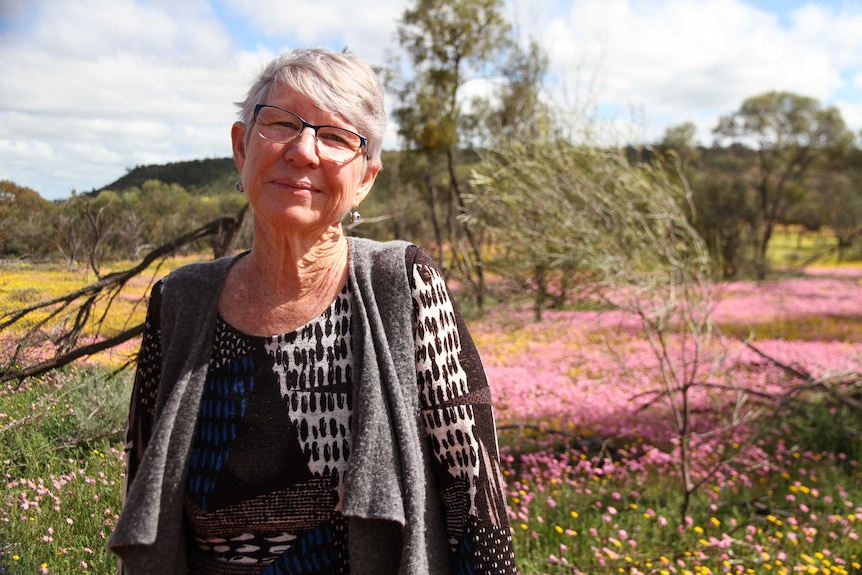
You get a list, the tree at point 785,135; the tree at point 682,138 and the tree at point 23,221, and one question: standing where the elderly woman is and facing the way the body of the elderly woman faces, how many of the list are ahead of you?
0

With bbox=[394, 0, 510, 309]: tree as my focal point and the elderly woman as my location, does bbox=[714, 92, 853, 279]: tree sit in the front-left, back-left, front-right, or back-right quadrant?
front-right

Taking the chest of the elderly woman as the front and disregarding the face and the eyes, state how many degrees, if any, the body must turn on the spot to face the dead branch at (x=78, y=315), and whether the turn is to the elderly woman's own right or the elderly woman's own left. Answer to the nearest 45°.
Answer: approximately 135° to the elderly woman's own right

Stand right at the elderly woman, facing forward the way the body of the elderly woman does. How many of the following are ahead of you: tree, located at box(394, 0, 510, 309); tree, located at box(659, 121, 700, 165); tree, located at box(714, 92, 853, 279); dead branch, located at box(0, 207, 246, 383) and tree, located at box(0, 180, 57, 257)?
0

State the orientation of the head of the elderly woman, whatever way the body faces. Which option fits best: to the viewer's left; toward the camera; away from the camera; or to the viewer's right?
toward the camera

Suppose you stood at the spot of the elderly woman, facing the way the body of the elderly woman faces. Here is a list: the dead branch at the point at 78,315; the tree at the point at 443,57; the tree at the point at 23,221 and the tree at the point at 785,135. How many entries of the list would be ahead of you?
0

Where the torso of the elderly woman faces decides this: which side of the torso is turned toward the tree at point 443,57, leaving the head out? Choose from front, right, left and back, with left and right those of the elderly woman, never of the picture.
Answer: back

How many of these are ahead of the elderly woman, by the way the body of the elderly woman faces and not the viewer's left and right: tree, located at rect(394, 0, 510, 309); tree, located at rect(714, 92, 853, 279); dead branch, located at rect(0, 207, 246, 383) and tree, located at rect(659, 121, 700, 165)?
0

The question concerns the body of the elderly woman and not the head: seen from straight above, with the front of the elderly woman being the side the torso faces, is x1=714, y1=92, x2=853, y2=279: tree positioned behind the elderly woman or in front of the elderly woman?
behind

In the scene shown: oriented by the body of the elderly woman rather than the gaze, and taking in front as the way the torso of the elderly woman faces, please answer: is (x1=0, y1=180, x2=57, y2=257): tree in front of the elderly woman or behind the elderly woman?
behind

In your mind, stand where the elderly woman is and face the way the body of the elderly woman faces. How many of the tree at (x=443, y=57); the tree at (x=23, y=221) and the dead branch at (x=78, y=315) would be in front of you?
0

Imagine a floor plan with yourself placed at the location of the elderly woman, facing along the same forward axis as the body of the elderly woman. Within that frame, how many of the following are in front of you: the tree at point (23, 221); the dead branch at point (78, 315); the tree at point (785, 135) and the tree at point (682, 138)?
0

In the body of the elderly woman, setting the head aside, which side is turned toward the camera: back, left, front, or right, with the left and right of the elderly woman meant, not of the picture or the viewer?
front

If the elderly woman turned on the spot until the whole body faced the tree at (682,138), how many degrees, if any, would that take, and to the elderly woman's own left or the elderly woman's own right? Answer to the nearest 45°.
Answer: approximately 135° to the elderly woman's own left
